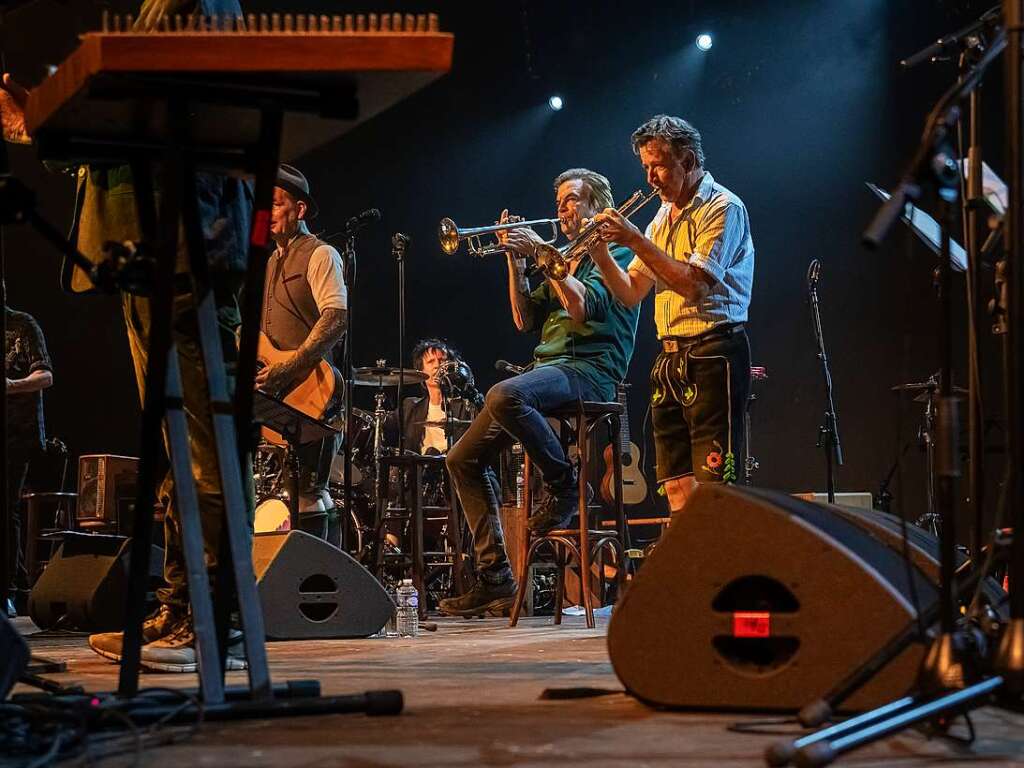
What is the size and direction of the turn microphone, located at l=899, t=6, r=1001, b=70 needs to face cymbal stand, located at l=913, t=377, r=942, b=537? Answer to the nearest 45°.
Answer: approximately 90° to its right

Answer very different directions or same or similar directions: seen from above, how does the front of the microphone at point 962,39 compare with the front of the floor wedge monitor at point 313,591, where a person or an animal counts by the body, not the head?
very different directions

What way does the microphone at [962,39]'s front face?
to the viewer's left
